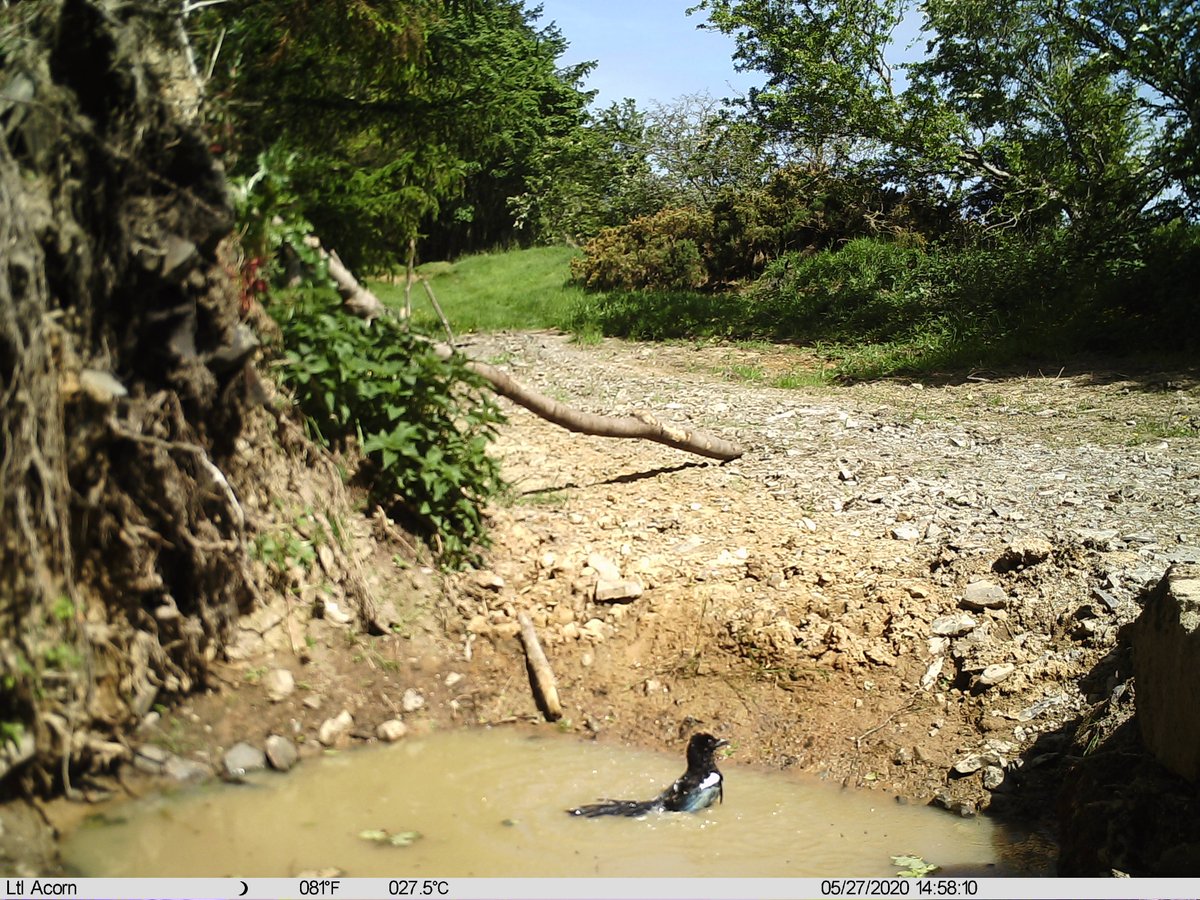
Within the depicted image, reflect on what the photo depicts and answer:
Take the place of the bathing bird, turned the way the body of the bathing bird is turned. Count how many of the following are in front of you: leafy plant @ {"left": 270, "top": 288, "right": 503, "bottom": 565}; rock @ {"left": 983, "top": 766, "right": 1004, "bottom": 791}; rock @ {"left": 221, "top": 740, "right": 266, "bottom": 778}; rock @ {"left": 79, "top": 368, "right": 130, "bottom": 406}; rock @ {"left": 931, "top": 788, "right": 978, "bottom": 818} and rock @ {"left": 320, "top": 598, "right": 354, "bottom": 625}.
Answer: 2

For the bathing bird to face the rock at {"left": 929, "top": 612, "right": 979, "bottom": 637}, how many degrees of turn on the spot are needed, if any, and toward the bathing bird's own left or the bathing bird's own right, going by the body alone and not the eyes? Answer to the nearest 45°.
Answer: approximately 45° to the bathing bird's own left

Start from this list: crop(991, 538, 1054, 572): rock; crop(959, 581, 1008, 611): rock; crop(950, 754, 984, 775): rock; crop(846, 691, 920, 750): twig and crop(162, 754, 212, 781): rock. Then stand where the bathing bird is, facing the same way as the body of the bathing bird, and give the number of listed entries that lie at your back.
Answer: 1

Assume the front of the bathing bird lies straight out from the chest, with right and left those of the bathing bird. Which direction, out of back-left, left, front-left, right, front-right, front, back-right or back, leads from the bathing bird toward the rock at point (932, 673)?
front-left

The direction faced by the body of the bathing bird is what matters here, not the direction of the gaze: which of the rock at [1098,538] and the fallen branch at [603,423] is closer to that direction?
the rock

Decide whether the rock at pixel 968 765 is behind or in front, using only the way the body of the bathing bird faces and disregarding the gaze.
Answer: in front

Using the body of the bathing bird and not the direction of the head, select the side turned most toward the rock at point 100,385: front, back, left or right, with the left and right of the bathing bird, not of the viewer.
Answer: back

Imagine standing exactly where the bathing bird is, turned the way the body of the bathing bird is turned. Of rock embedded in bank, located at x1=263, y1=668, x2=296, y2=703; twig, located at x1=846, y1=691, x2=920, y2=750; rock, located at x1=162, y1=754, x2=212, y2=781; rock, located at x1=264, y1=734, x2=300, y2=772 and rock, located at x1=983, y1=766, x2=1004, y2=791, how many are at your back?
3

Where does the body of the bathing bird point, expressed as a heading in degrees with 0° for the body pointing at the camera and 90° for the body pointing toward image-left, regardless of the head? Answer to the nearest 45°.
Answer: approximately 270°

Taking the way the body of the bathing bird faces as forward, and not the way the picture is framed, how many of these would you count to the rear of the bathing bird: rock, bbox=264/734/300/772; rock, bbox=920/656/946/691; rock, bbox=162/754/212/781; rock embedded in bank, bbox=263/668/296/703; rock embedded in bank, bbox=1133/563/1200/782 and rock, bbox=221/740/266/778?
4

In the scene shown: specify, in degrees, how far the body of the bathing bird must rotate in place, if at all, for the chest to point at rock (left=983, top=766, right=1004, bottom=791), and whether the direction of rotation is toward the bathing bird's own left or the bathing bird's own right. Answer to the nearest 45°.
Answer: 0° — it already faces it

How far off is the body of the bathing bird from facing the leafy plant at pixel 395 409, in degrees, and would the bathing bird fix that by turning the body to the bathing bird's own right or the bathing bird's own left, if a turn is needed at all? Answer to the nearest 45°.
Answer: approximately 135° to the bathing bird's own left

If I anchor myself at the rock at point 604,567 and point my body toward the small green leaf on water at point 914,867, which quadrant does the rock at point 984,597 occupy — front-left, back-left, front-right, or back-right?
front-left

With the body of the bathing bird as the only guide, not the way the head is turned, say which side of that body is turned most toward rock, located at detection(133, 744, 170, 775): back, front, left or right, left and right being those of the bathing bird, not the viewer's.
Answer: back

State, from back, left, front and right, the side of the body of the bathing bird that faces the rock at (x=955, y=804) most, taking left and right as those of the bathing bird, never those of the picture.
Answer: front

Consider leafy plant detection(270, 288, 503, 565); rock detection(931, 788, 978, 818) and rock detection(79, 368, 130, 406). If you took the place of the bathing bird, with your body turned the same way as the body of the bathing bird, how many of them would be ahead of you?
1

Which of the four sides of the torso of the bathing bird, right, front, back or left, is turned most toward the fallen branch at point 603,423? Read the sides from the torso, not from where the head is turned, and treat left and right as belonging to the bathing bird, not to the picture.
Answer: left
